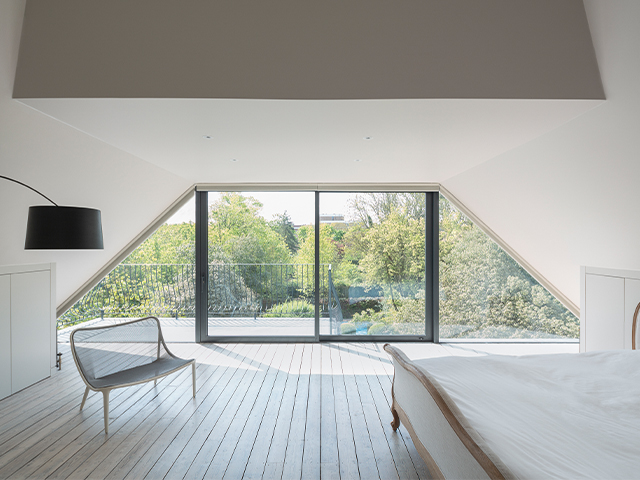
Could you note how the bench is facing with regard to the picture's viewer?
facing the viewer and to the right of the viewer

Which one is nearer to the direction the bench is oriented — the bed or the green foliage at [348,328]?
the bed

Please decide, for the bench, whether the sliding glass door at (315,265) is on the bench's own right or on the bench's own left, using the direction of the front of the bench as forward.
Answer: on the bench's own left

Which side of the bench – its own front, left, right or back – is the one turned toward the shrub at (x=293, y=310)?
left

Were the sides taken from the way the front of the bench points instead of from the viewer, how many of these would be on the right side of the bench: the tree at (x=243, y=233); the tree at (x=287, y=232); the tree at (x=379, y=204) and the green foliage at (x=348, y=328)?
0

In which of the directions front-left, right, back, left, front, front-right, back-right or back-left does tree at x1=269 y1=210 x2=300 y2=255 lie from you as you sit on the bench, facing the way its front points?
left

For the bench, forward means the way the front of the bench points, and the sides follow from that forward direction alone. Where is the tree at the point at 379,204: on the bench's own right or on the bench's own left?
on the bench's own left

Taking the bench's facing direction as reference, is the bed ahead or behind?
ahead

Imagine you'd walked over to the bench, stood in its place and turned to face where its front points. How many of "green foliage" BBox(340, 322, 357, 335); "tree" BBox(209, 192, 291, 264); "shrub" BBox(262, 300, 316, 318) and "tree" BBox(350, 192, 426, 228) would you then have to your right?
0

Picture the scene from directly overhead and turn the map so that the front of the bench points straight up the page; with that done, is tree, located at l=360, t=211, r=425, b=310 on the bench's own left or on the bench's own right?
on the bench's own left
